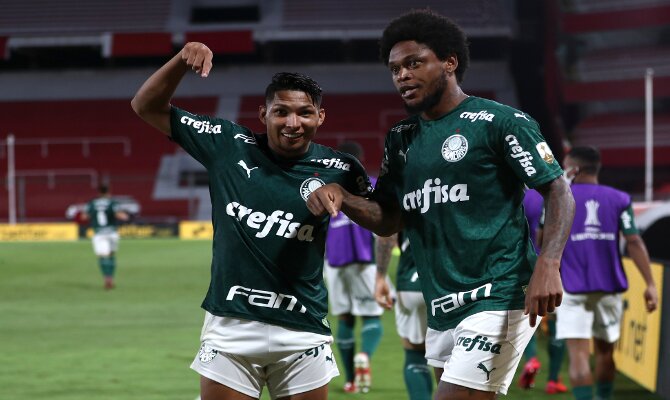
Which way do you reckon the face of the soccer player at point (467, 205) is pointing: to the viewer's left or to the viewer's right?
to the viewer's left

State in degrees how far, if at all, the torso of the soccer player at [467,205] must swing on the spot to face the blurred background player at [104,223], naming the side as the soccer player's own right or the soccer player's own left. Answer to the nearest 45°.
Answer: approximately 90° to the soccer player's own right

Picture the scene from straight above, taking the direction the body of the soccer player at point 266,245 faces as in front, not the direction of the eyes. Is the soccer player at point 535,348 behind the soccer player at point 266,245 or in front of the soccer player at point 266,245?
behind

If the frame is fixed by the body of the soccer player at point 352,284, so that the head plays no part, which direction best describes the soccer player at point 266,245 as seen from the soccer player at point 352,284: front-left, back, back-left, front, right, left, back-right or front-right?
back

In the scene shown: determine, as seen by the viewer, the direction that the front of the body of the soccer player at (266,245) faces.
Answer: toward the camera

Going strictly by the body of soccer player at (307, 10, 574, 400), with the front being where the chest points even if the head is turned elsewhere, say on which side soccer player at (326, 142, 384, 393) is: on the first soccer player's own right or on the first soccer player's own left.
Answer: on the first soccer player's own right

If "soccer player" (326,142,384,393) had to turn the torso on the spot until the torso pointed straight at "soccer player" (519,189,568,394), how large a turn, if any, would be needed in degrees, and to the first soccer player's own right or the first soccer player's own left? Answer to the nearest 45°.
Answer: approximately 135° to the first soccer player's own right

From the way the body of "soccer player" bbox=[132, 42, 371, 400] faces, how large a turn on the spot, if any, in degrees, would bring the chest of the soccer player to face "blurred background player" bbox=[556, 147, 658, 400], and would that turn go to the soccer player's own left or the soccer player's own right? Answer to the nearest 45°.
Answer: approximately 135° to the soccer player's own left
